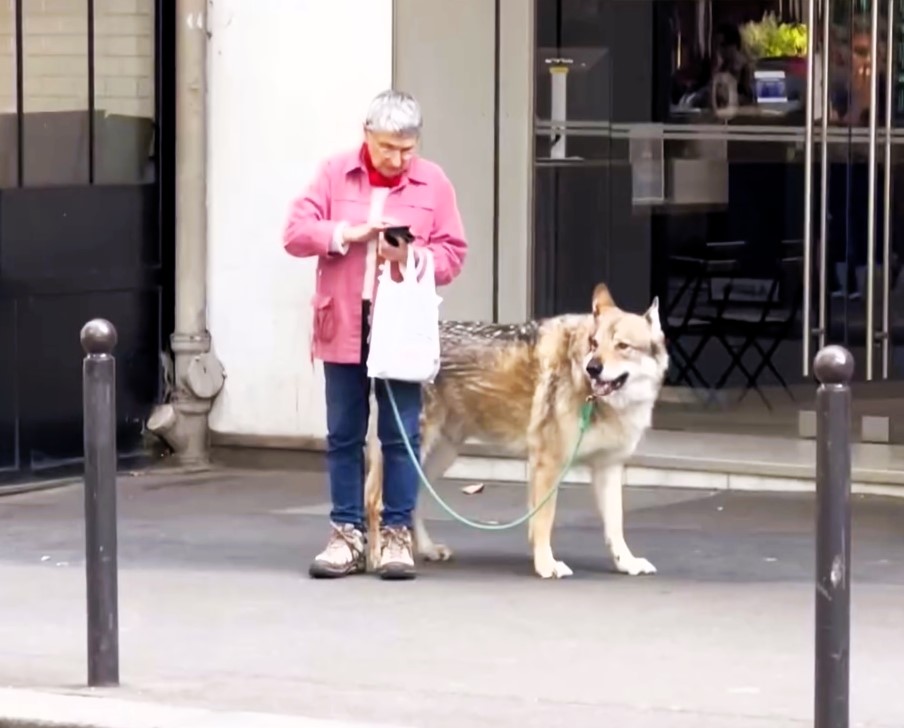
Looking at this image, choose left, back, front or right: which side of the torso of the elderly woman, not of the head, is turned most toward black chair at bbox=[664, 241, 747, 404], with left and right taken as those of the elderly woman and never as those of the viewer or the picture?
back

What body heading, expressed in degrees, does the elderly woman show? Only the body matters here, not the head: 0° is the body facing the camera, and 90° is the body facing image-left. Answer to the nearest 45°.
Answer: approximately 0°

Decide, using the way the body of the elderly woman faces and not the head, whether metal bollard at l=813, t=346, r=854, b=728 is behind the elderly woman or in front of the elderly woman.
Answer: in front

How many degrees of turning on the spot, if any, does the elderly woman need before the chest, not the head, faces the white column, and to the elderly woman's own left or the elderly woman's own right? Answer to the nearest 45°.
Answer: approximately 180°
